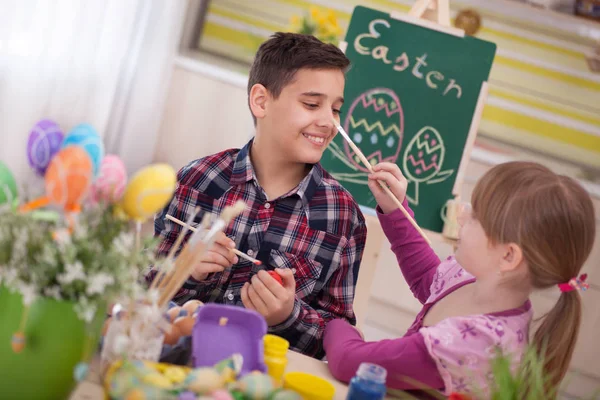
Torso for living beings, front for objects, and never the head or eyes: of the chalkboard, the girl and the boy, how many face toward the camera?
2

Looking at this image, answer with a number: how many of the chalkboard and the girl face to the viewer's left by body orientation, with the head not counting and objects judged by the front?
1

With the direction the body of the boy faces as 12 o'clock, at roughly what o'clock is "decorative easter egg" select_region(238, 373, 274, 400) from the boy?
The decorative easter egg is roughly at 12 o'clock from the boy.

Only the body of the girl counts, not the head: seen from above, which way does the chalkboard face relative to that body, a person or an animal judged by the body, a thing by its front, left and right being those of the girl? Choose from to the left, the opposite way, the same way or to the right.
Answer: to the left

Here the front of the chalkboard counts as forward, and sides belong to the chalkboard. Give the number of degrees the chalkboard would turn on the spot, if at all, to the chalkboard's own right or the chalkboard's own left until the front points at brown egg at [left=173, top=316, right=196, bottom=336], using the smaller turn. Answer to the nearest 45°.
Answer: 0° — it already faces it

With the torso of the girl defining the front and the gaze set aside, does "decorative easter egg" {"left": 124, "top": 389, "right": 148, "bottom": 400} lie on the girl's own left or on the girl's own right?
on the girl's own left

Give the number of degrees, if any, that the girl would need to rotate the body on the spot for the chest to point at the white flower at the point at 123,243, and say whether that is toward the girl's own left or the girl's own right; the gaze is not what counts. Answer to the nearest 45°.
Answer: approximately 45° to the girl's own left

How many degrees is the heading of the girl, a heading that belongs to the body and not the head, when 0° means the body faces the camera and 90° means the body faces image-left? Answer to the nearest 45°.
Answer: approximately 90°

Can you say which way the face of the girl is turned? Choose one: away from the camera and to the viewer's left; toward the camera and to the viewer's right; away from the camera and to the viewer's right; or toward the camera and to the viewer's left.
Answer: away from the camera and to the viewer's left

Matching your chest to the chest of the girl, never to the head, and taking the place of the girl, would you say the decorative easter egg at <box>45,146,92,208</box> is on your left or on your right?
on your left

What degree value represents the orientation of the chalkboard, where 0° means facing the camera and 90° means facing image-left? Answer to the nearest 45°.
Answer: approximately 0°
